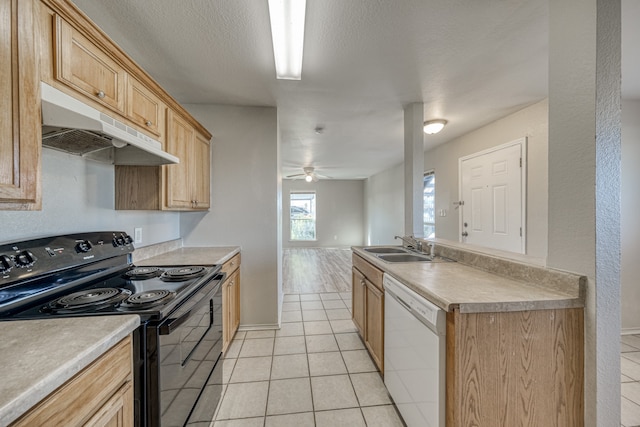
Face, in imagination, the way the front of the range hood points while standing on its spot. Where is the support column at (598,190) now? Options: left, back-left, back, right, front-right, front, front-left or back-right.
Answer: front

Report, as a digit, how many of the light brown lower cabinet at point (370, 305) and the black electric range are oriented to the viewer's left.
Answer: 1

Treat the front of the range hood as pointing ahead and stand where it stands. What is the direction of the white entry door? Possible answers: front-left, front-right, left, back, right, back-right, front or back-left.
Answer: front-left

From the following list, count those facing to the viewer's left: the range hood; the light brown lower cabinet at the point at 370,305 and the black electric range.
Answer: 1

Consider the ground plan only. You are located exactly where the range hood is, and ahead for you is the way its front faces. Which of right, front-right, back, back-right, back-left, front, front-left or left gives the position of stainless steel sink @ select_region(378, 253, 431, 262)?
front-left

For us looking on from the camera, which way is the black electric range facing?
facing the viewer and to the right of the viewer

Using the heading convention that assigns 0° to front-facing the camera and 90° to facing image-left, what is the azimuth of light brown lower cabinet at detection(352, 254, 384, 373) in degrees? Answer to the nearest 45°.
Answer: approximately 90°

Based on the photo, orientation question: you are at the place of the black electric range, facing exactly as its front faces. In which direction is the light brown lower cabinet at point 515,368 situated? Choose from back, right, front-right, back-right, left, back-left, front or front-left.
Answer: front

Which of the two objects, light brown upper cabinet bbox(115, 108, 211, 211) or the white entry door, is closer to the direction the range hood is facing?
the white entry door

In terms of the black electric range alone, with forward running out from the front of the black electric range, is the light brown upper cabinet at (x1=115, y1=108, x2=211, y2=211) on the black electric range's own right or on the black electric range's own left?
on the black electric range's own left

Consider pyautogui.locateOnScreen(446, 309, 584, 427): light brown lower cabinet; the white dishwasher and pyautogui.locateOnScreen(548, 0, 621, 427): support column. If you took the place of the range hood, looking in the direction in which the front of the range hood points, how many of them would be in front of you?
3

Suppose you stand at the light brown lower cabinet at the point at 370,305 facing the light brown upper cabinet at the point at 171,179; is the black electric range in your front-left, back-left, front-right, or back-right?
front-left

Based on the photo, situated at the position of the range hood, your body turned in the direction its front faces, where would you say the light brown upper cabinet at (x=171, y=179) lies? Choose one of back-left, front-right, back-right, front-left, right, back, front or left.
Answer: left

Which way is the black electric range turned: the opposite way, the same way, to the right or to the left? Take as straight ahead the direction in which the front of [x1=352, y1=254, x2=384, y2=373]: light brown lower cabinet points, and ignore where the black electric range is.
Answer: the opposite way

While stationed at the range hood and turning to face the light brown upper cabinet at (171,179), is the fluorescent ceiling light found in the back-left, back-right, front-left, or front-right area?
front-right

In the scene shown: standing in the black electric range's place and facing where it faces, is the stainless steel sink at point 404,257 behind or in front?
in front

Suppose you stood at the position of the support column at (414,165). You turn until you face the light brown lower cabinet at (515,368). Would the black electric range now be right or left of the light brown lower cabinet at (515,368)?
right
